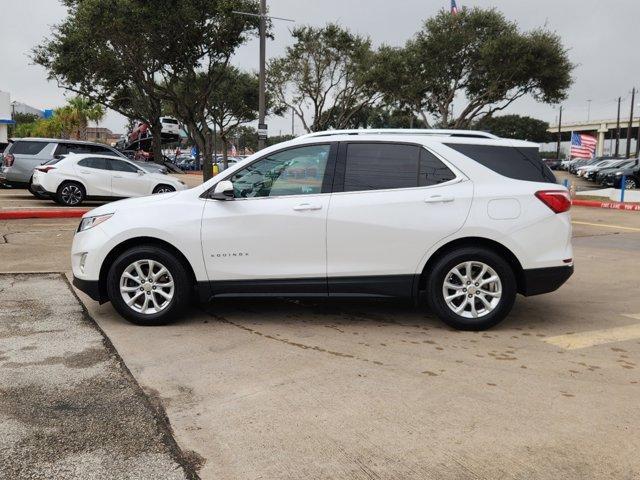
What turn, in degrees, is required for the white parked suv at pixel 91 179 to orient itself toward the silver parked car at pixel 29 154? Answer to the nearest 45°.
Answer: approximately 135° to its left

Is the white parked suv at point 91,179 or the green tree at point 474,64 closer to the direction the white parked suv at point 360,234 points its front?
the white parked suv

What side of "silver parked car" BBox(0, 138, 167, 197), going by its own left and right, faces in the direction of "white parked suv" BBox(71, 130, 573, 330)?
right

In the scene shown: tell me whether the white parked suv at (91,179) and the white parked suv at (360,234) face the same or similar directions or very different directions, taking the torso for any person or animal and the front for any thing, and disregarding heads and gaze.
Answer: very different directions

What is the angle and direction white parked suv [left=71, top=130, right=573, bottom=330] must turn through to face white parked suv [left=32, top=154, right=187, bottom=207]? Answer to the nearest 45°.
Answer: approximately 45° to its right

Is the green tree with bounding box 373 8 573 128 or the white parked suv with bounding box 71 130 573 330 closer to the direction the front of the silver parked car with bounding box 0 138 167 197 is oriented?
the green tree

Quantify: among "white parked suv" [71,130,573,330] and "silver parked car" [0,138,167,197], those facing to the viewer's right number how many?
1

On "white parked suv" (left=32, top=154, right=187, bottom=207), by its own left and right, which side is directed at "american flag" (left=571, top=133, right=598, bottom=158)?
front

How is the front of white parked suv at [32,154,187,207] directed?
to the viewer's right

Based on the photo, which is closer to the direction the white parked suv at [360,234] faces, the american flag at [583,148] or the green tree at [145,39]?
the green tree

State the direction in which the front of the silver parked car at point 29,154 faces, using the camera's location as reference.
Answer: facing to the right of the viewer

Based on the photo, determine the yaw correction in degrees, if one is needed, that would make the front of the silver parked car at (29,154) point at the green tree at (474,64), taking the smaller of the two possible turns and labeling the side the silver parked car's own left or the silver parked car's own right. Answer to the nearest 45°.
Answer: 0° — it already faces it

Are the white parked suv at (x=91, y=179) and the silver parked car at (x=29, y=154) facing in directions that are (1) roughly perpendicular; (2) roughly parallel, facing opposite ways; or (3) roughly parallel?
roughly parallel

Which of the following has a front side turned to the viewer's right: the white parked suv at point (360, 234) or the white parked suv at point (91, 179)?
the white parked suv at point (91, 179)

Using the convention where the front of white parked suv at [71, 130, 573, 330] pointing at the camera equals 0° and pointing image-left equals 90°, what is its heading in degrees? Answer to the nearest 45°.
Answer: approximately 90°
